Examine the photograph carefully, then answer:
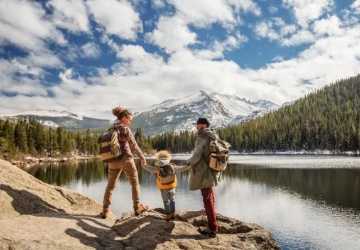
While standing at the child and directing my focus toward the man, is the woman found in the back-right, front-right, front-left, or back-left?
back-right

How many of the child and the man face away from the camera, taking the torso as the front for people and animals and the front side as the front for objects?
1

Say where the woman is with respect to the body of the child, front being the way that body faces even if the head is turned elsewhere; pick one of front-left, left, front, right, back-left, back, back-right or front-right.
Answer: left

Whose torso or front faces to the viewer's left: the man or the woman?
the man

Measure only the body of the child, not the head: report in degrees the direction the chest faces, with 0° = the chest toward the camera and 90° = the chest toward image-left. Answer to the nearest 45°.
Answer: approximately 180°

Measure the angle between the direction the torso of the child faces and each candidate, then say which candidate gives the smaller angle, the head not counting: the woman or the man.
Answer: the woman

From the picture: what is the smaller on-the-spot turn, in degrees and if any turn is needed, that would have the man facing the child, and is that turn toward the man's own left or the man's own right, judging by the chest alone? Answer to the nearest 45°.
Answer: approximately 45° to the man's own right

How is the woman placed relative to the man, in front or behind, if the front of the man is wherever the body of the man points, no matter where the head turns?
in front

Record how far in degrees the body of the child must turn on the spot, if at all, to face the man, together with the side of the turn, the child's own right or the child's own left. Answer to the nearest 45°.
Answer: approximately 135° to the child's own right

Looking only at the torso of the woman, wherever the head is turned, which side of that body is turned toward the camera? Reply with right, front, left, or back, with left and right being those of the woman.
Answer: right

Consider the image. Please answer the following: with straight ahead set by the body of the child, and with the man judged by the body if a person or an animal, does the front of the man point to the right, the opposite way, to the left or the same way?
to the left

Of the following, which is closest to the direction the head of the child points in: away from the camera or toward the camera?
away from the camera
